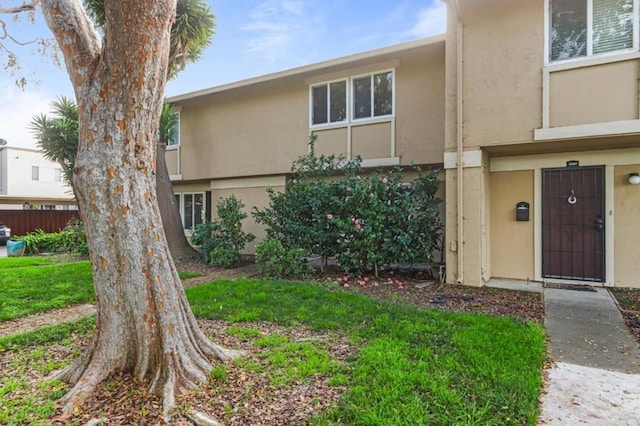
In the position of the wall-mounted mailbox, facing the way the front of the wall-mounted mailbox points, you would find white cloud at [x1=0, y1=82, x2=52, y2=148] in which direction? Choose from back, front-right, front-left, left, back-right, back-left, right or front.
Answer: right

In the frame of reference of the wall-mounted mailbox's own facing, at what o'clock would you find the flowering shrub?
The flowering shrub is roughly at 2 o'clock from the wall-mounted mailbox.

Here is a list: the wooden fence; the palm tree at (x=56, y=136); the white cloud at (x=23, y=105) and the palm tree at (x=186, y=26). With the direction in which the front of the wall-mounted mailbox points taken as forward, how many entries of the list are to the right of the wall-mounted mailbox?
4

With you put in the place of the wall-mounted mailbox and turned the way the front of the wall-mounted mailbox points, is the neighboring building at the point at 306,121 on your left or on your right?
on your right

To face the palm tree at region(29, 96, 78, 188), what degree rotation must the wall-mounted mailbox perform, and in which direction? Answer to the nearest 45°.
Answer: approximately 90° to its right

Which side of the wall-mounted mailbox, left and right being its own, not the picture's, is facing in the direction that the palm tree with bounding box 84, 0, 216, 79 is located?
right

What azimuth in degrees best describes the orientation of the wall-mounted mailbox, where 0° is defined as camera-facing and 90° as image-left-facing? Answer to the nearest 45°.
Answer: approximately 0°

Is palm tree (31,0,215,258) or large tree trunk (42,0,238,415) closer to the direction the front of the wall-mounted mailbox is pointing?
the large tree trunk
